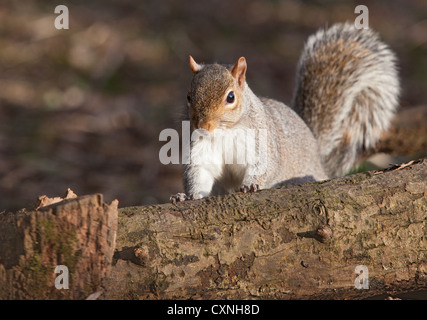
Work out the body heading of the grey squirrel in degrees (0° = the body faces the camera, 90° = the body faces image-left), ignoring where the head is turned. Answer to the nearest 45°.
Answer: approximately 45°

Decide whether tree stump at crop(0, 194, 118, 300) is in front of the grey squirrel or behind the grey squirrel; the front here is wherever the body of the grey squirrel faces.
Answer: in front
